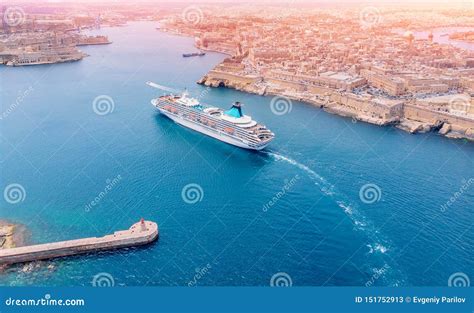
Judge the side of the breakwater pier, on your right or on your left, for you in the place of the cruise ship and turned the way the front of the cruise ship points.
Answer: on your left

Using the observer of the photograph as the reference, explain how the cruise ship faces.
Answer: facing away from the viewer and to the left of the viewer
